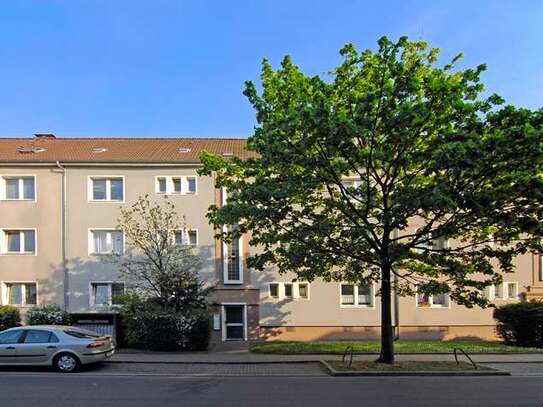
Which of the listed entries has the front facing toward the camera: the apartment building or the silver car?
the apartment building

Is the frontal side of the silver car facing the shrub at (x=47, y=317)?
no

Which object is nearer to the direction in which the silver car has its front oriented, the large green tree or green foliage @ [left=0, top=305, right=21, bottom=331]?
the green foliage

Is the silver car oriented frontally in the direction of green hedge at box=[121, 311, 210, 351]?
no

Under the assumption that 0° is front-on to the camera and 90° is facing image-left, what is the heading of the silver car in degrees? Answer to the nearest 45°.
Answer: approximately 90°

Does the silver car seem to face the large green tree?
no

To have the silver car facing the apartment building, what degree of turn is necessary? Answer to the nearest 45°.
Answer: approximately 90° to its right

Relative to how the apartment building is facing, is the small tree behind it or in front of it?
in front

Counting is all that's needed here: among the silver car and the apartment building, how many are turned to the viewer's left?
1

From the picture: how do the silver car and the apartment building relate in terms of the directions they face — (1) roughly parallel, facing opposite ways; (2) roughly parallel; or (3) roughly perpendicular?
roughly perpendicular

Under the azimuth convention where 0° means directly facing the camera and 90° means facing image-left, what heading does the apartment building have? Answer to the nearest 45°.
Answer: approximately 0°

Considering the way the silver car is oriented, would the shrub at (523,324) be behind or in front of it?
behind

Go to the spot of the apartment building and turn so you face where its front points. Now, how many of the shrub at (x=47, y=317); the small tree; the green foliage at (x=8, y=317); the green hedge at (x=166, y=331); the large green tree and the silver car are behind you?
0
